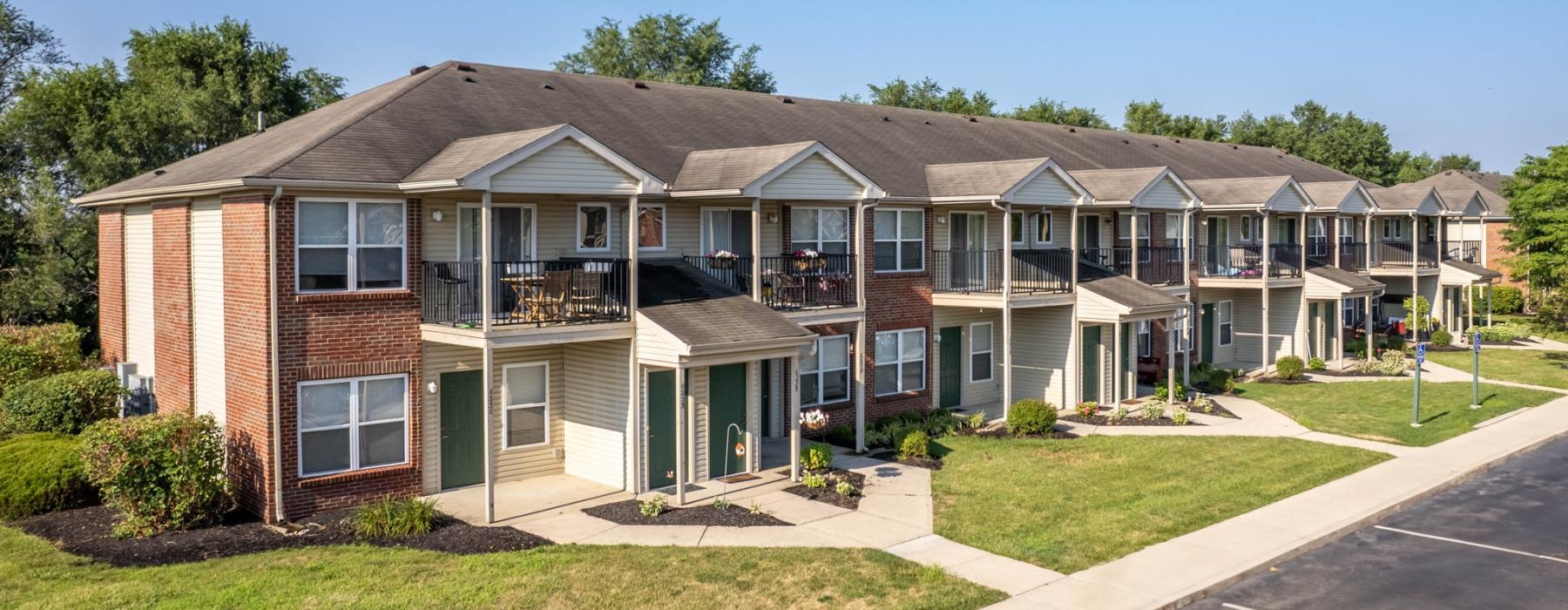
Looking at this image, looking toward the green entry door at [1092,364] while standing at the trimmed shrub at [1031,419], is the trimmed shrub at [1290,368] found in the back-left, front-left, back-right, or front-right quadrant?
front-right

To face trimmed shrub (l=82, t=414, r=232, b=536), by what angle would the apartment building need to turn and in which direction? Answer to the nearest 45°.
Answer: approximately 90° to its right

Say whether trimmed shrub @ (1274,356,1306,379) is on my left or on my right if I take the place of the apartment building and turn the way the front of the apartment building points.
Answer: on my left

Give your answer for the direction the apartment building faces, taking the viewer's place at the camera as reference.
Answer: facing the viewer and to the right of the viewer

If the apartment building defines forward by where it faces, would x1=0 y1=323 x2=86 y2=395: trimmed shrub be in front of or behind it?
behind

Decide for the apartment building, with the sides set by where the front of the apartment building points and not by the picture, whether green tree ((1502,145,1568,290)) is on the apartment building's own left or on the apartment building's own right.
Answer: on the apartment building's own left

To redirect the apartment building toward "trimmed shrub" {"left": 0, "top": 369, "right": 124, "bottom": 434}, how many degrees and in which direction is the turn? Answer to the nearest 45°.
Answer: approximately 135° to its right

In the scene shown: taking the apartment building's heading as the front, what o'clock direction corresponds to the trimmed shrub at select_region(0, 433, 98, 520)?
The trimmed shrub is roughly at 4 o'clock from the apartment building.
